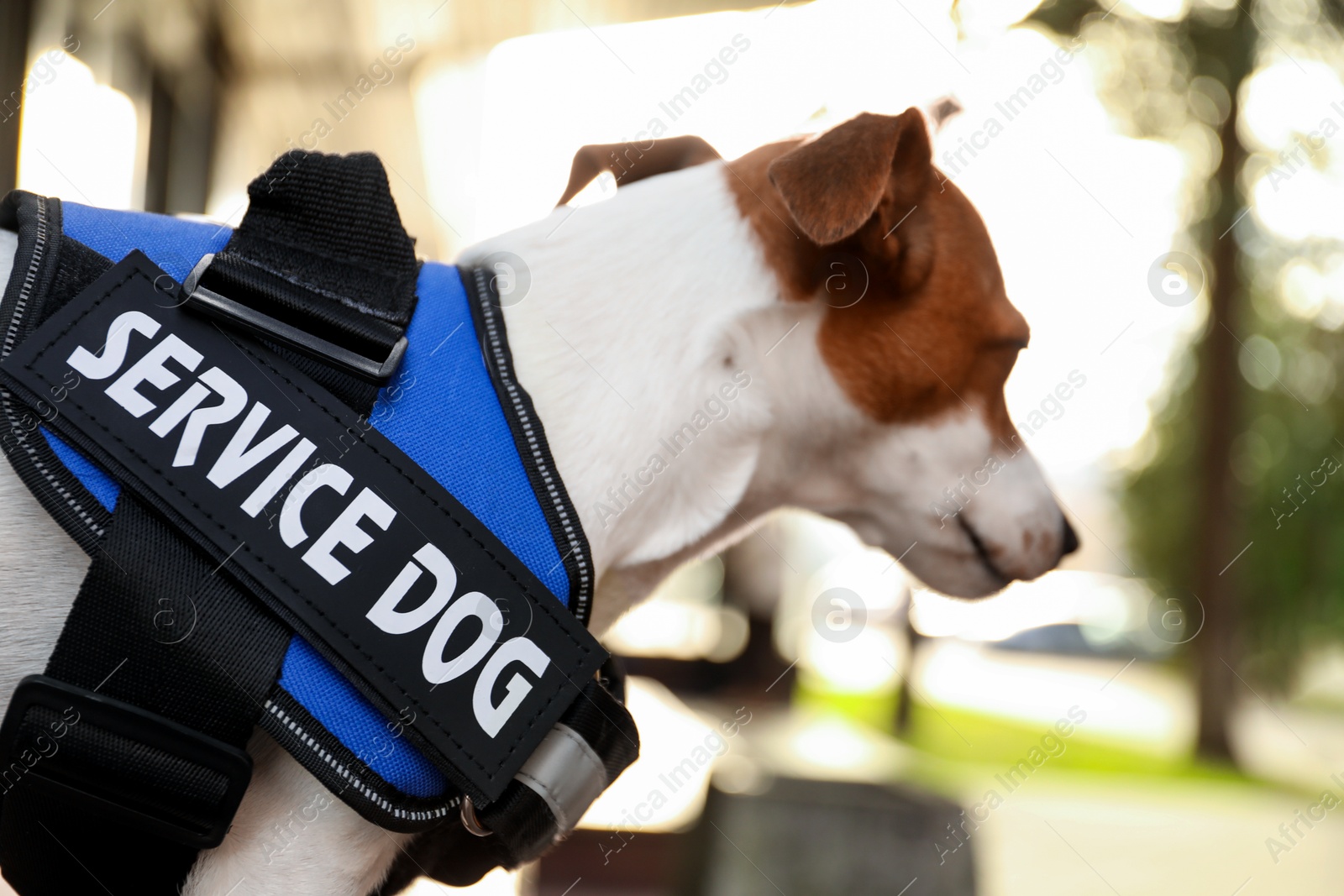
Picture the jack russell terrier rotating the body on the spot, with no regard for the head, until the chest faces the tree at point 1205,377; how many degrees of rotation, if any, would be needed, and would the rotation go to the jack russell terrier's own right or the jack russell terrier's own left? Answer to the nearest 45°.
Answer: approximately 45° to the jack russell terrier's own left

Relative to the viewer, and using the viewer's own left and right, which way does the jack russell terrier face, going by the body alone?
facing to the right of the viewer
